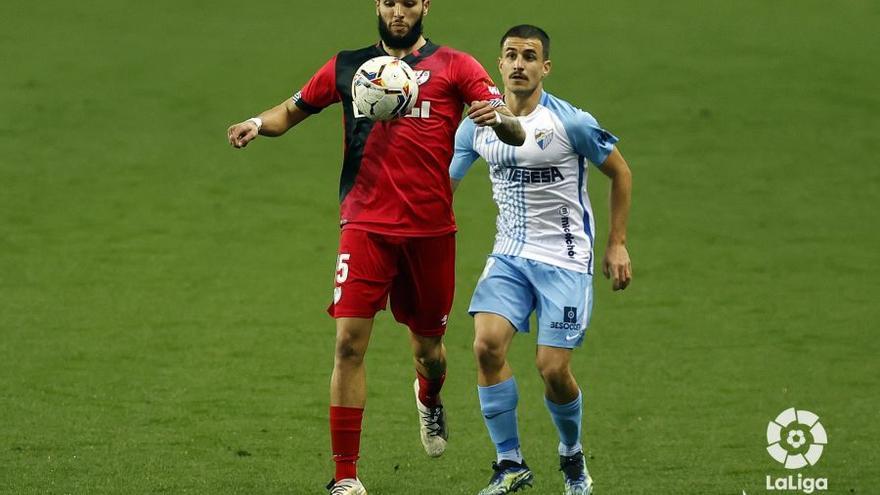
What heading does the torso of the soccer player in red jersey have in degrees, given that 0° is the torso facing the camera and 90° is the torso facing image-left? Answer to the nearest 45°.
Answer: approximately 0°

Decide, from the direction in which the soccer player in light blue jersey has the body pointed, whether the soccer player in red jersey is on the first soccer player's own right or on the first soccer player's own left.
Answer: on the first soccer player's own right

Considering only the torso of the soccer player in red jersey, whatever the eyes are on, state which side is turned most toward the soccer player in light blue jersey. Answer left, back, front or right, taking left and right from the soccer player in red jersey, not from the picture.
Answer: left

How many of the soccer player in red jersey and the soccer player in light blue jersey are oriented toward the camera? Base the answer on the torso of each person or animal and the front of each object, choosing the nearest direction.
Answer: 2
